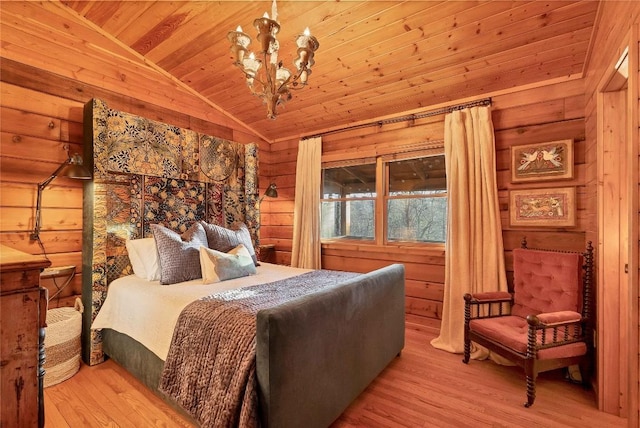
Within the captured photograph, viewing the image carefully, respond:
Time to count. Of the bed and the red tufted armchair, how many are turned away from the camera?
0

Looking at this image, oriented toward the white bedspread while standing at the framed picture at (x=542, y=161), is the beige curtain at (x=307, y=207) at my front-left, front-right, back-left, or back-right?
front-right

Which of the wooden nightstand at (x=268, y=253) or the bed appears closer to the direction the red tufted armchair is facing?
the bed

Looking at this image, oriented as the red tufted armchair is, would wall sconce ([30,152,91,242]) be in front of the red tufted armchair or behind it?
in front

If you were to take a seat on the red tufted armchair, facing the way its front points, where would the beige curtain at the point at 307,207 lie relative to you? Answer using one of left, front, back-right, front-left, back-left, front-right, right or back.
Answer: front-right

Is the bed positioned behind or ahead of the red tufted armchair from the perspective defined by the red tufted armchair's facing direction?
ahead

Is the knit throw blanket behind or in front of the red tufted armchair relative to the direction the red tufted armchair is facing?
in front

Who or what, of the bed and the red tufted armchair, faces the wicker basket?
the red tufted armchair

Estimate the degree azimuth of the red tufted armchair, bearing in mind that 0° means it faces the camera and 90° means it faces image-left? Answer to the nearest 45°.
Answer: approximately 45°

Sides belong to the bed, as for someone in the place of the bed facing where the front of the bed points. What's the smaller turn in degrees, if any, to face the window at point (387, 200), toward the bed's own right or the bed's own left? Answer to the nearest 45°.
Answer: approximately 45° to the bed's own left

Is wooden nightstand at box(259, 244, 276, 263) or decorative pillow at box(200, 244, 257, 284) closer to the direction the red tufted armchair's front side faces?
the decorative pillow

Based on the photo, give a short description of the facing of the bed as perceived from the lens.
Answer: facing the viewer and to the right of the viewer

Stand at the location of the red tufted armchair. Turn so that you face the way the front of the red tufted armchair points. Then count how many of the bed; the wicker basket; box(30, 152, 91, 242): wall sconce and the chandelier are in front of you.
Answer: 4

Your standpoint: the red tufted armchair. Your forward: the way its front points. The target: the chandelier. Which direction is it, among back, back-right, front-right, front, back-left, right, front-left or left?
front

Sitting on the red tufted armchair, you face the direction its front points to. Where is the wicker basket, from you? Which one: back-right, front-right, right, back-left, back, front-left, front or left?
front
